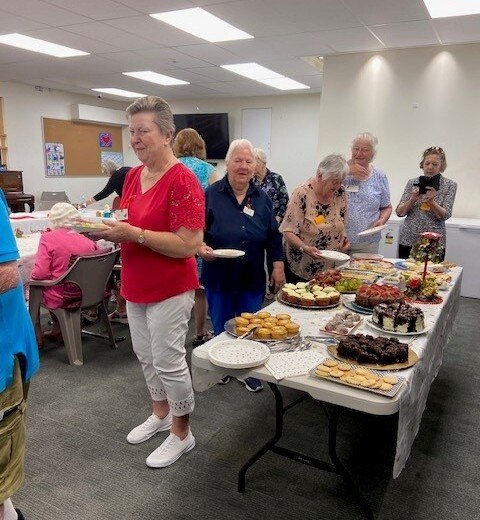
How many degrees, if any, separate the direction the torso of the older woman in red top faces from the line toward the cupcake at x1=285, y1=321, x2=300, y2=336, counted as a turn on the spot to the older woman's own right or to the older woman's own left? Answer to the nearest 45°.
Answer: approximately 90° to the older woman's own left

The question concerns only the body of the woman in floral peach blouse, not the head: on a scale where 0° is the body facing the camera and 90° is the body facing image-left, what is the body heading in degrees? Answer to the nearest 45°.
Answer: approximately 315°

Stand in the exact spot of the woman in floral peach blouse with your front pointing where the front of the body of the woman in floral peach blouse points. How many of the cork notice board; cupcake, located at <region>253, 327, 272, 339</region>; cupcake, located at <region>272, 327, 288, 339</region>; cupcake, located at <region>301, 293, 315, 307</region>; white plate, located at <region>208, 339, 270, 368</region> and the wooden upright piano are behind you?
2

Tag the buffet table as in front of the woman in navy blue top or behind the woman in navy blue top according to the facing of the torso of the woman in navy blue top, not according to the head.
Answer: in front

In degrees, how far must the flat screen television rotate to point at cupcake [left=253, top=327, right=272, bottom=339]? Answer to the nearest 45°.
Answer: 0° — it already faces it
